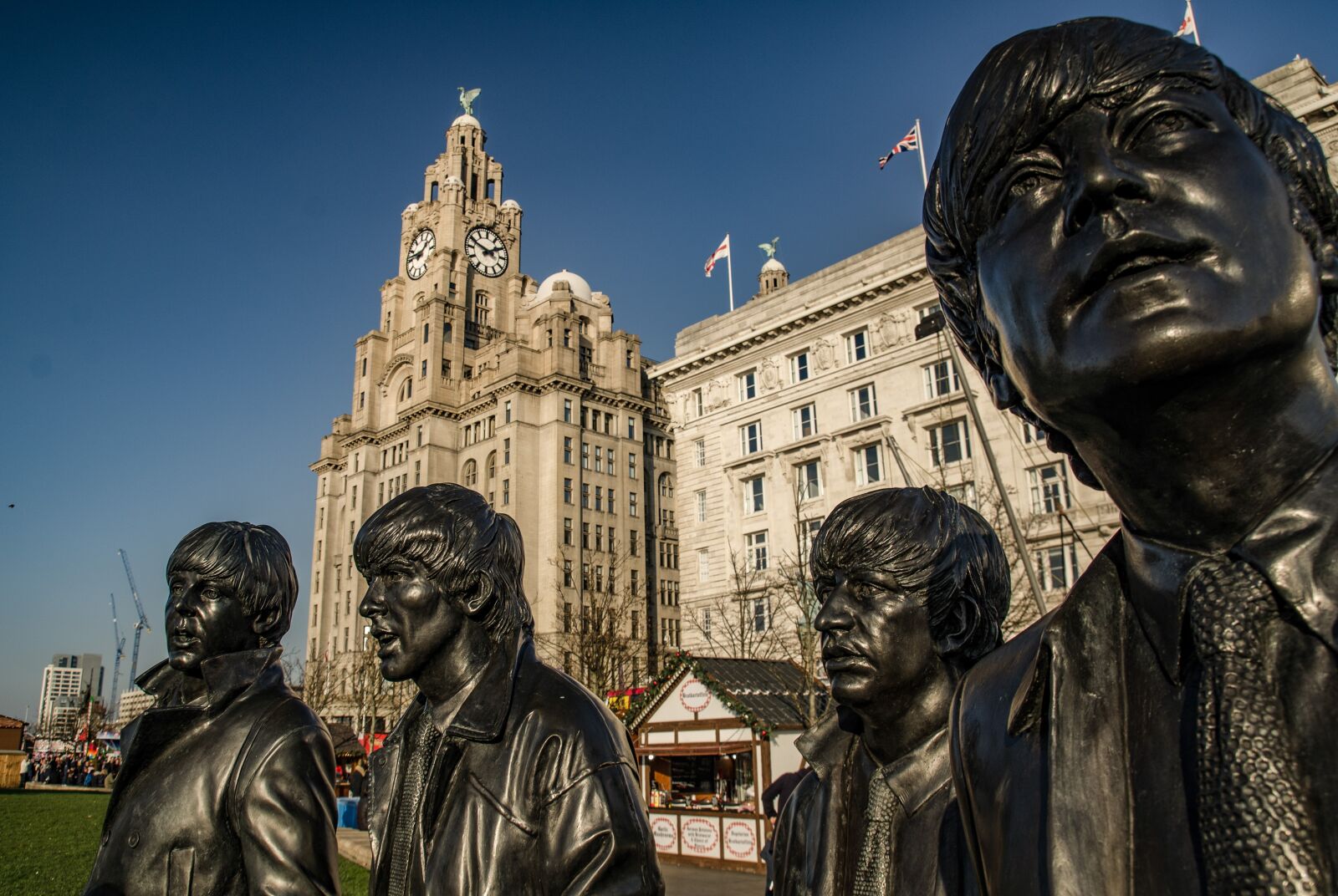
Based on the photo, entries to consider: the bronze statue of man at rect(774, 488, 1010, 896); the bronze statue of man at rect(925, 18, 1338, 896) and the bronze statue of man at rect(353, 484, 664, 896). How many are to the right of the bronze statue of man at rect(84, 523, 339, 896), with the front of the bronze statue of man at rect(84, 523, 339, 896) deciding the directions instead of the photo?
0

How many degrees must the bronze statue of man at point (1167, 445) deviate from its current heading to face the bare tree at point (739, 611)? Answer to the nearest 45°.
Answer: approximately 135° to its right

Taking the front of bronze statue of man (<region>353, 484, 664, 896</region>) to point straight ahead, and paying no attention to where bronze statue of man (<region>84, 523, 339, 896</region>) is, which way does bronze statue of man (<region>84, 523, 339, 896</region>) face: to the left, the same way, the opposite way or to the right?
the same way

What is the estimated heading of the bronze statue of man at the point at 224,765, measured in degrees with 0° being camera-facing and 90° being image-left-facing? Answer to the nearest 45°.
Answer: approximately 45°

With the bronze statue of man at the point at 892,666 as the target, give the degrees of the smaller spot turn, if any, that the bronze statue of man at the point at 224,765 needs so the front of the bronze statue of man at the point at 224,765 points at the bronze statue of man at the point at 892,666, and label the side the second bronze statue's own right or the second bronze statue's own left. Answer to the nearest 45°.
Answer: approximately 90° to the second bronze statue's own left

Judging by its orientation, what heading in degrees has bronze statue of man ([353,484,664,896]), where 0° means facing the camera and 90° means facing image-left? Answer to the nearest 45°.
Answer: approximately 45°

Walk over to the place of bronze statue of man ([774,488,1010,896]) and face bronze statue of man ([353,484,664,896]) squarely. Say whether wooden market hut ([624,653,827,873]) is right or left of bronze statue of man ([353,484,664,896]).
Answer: right

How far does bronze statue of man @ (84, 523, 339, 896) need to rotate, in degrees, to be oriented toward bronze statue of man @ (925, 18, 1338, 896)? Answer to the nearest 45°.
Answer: approximately 45° to its left

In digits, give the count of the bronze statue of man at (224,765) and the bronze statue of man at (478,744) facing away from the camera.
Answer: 0

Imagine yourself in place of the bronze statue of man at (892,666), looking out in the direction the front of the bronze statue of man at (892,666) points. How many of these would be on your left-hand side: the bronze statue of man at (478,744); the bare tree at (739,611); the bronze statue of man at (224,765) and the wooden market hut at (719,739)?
0

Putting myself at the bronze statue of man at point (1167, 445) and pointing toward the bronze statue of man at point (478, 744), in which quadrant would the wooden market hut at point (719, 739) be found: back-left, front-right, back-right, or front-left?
front-right

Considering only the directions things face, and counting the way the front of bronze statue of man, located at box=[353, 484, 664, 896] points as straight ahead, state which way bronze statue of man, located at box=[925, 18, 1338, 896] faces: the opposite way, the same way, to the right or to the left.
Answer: the same way

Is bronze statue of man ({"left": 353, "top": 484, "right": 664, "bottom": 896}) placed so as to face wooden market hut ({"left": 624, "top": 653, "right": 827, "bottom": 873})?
no

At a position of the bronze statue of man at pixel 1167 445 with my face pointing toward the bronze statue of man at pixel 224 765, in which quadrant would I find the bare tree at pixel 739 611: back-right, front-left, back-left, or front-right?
front-right

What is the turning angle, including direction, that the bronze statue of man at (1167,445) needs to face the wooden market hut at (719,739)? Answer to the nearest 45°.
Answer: approximately 135° to its right

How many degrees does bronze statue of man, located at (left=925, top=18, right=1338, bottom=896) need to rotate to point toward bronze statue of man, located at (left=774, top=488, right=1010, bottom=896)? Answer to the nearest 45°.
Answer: approximately 135° to its right

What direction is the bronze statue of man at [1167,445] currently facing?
toward the camera

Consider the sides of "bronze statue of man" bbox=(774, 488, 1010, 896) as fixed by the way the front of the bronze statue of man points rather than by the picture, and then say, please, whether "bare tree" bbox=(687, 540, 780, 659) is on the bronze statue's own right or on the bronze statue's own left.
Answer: on the bronze statue's own right

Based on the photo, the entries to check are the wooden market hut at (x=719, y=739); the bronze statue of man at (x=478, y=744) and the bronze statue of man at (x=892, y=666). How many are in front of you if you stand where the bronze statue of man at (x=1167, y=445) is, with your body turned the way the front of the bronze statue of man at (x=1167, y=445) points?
0

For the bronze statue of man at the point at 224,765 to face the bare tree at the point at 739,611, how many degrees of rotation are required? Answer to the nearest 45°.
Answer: approximately 180°
